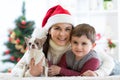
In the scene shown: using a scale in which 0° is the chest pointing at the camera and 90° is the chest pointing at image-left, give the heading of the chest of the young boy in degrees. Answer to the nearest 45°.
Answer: approximately 45°

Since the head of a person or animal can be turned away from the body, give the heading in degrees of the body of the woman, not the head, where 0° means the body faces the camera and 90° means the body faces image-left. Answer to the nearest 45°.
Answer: approximately 0°

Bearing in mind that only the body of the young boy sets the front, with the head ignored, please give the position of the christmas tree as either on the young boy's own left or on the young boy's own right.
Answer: on the young boy's own right

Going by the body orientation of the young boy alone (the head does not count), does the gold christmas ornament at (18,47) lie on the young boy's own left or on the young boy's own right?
on the young boy's own right
